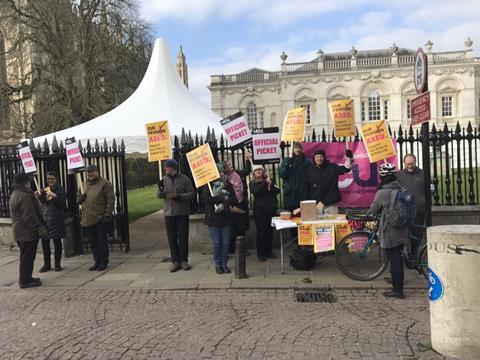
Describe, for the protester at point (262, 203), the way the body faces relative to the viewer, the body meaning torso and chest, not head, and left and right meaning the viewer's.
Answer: facing the viewer

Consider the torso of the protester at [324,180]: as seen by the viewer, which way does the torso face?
toward the camera

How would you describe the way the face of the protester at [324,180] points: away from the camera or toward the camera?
toward the camera

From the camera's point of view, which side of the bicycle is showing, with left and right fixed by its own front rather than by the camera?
left

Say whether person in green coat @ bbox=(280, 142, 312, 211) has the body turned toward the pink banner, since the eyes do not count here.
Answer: no

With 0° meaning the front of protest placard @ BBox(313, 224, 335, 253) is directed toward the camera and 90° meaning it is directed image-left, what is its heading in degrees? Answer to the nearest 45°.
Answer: approximately 0°

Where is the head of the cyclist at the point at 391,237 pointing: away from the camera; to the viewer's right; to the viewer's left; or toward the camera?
away from the camera

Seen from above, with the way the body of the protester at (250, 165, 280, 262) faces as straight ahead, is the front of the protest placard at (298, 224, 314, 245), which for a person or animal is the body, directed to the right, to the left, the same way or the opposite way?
the same way

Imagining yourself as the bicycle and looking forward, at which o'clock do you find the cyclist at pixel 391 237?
The cyclist is roughly at 8 o'clock from the bicycle.

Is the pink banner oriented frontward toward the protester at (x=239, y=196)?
no

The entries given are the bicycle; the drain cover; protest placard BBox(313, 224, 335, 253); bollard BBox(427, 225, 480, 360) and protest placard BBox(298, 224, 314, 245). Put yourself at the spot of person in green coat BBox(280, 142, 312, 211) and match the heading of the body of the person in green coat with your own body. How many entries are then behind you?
0

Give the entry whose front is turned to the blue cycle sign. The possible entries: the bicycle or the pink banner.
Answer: the pink banner

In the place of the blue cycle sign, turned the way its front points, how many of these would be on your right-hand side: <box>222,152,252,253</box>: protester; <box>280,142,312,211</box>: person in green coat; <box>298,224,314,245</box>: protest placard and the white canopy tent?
4

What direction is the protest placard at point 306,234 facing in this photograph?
toward the camera

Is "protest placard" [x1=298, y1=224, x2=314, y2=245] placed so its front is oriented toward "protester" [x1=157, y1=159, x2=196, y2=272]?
no
